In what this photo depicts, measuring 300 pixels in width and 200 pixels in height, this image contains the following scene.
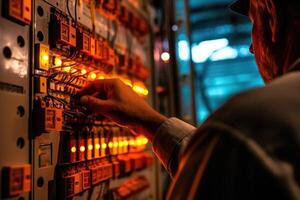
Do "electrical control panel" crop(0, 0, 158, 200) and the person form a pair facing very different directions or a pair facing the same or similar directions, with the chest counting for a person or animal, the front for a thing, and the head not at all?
very different directions

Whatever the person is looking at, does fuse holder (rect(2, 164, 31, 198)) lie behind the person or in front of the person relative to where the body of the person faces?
in front

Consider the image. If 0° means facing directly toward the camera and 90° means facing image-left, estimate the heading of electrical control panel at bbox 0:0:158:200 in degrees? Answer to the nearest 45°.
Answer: approximately 315°

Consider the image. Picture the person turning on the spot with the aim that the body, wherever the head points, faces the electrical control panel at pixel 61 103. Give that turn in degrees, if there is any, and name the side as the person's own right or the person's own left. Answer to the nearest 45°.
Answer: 0° — they already face it

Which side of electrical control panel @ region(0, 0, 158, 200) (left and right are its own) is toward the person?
front

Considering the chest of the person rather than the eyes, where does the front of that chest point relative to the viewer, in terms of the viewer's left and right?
facing away from the viewer and to the left of the viewer
